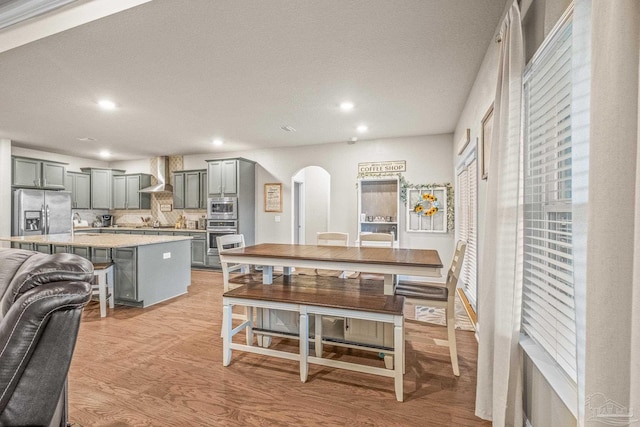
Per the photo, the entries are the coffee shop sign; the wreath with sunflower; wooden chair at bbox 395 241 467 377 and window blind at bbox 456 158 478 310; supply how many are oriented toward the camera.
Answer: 2

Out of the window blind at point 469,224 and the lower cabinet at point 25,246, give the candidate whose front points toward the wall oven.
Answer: the window blind

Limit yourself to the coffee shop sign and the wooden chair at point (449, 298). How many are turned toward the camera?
1

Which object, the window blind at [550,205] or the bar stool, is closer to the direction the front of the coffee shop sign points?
the window blind

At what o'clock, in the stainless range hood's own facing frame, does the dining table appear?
The dining table is roughly at 10 o'clock from the stainless range hood.

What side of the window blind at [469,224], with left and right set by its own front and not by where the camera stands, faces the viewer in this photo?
left

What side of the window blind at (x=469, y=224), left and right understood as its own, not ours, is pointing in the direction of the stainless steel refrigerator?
front

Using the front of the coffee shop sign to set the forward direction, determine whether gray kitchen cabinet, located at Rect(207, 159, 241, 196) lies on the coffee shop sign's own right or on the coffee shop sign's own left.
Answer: on the coffee shop sign's own right

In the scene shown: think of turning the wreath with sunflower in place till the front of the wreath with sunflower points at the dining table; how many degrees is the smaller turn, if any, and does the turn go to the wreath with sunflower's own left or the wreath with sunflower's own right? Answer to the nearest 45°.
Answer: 0° — it already faces it

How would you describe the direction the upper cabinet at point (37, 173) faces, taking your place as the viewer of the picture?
facing the viewer and to the right of the viewer

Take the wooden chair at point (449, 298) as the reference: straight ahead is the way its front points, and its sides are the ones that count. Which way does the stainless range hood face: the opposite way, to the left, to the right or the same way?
to the left

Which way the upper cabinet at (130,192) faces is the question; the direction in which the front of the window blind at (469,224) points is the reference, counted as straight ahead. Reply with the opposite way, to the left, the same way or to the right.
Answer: to the left

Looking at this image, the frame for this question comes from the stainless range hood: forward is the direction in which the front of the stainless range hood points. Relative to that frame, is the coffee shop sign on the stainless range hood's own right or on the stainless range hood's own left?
on the stainless range hood's own left

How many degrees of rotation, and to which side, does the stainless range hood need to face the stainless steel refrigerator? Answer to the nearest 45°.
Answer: approximately 45° to its right

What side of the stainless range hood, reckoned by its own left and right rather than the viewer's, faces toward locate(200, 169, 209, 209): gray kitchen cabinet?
left

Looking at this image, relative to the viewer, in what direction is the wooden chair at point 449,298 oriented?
to the viewer's left

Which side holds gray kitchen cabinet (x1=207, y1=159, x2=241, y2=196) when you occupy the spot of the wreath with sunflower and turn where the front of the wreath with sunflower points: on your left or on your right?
on your right
